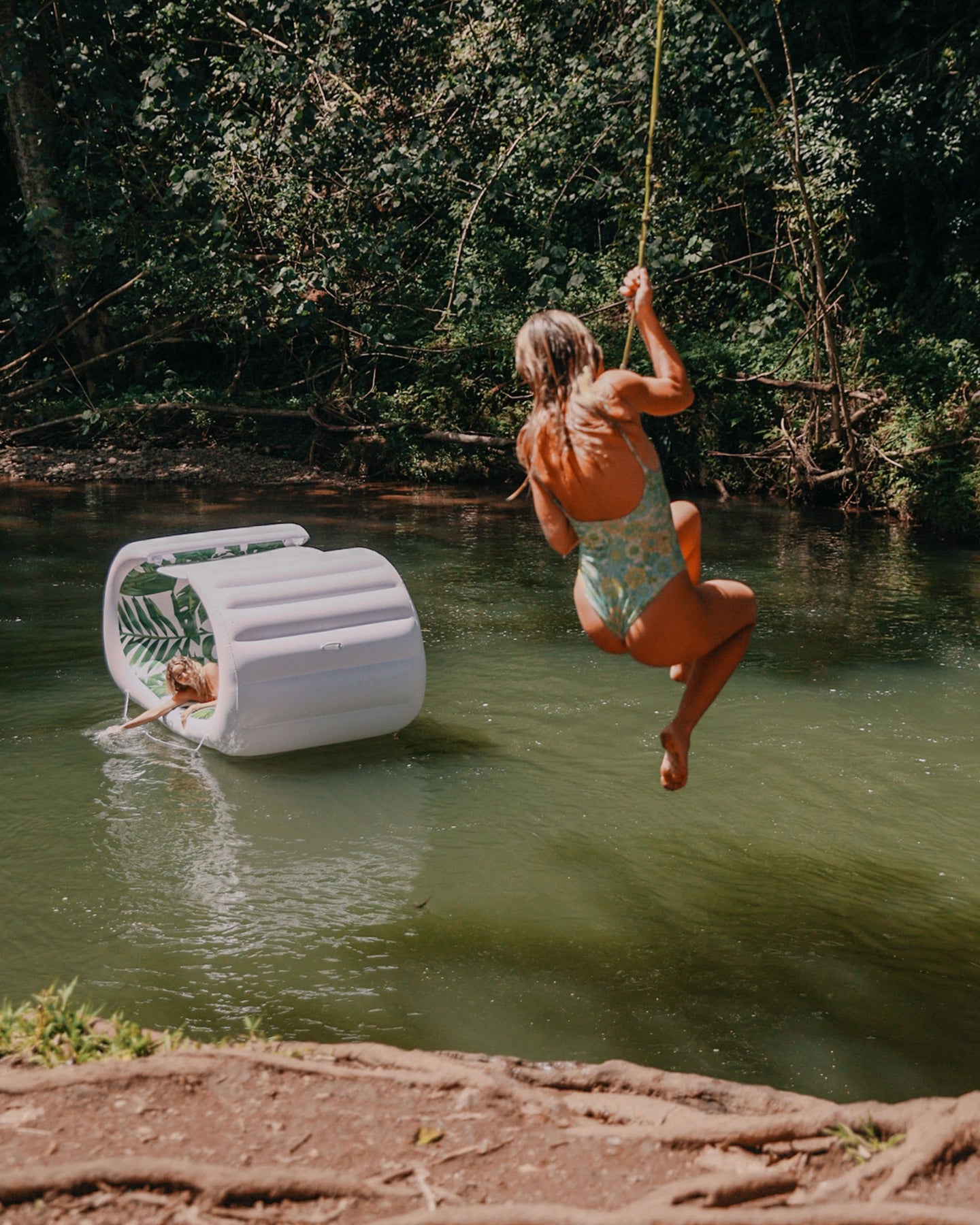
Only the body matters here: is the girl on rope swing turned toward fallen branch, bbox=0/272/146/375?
no

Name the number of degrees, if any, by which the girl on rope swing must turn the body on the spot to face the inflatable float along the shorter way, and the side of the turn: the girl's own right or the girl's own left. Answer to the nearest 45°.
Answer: approximately 90° to the girl's own left

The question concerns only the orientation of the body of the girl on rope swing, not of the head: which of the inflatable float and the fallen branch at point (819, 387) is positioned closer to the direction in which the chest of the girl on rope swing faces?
the fallen branch

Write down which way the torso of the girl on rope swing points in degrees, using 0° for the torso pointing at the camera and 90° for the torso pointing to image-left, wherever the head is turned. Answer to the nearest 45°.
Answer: approximately 225°

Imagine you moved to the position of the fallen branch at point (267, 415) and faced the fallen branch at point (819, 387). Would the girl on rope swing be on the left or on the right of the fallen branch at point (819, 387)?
right

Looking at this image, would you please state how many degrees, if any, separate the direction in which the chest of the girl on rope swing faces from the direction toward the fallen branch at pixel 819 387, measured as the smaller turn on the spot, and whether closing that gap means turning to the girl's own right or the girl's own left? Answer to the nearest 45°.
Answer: approximately 45° to the girl's own left

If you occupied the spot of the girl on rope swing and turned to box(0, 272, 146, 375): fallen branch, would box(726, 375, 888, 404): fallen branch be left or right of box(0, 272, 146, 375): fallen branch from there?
right

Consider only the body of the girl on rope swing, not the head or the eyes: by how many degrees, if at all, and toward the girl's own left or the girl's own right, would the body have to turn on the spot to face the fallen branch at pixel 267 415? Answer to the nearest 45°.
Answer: approximately 45° to the girl's own left

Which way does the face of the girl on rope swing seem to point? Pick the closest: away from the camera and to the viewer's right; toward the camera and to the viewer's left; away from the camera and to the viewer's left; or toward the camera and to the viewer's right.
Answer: away from the camera and to the viewer's left

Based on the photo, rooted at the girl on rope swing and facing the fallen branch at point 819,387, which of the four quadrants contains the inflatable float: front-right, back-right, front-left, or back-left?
front-left
